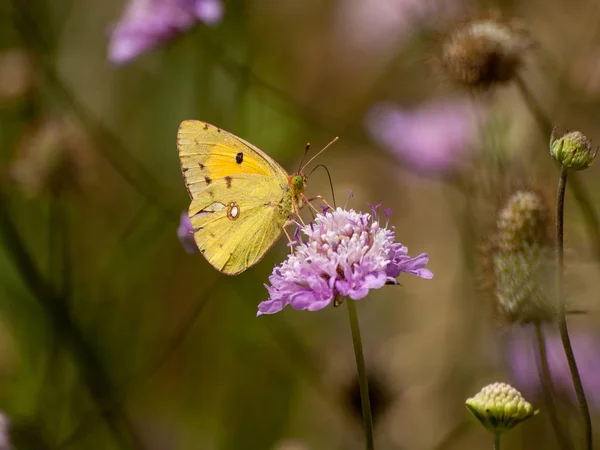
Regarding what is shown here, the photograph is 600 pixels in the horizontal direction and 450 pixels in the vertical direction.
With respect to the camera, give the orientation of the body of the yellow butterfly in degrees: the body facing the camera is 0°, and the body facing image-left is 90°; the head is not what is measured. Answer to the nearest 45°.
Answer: approximately 270°

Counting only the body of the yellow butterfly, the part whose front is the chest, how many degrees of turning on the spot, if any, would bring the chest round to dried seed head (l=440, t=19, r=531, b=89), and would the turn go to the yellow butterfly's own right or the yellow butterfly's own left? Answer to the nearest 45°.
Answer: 0° — it already faces it

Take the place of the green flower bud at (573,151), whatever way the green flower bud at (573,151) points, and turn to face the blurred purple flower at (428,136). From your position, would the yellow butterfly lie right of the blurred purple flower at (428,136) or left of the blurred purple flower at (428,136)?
left

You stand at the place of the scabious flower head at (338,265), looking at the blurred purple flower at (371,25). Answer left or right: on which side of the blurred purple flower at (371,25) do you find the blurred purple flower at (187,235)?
left
